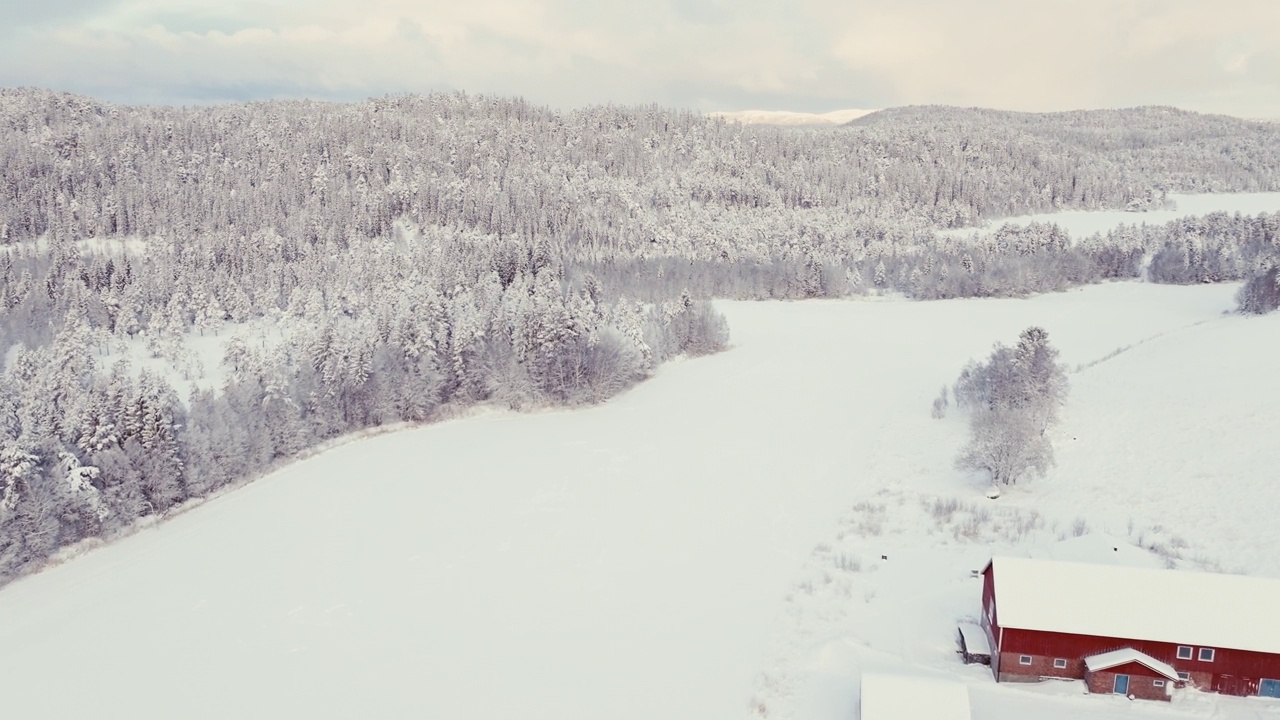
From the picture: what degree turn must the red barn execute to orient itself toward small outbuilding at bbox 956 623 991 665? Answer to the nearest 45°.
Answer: approximately 90° to its right

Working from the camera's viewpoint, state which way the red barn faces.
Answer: facing the viewer
